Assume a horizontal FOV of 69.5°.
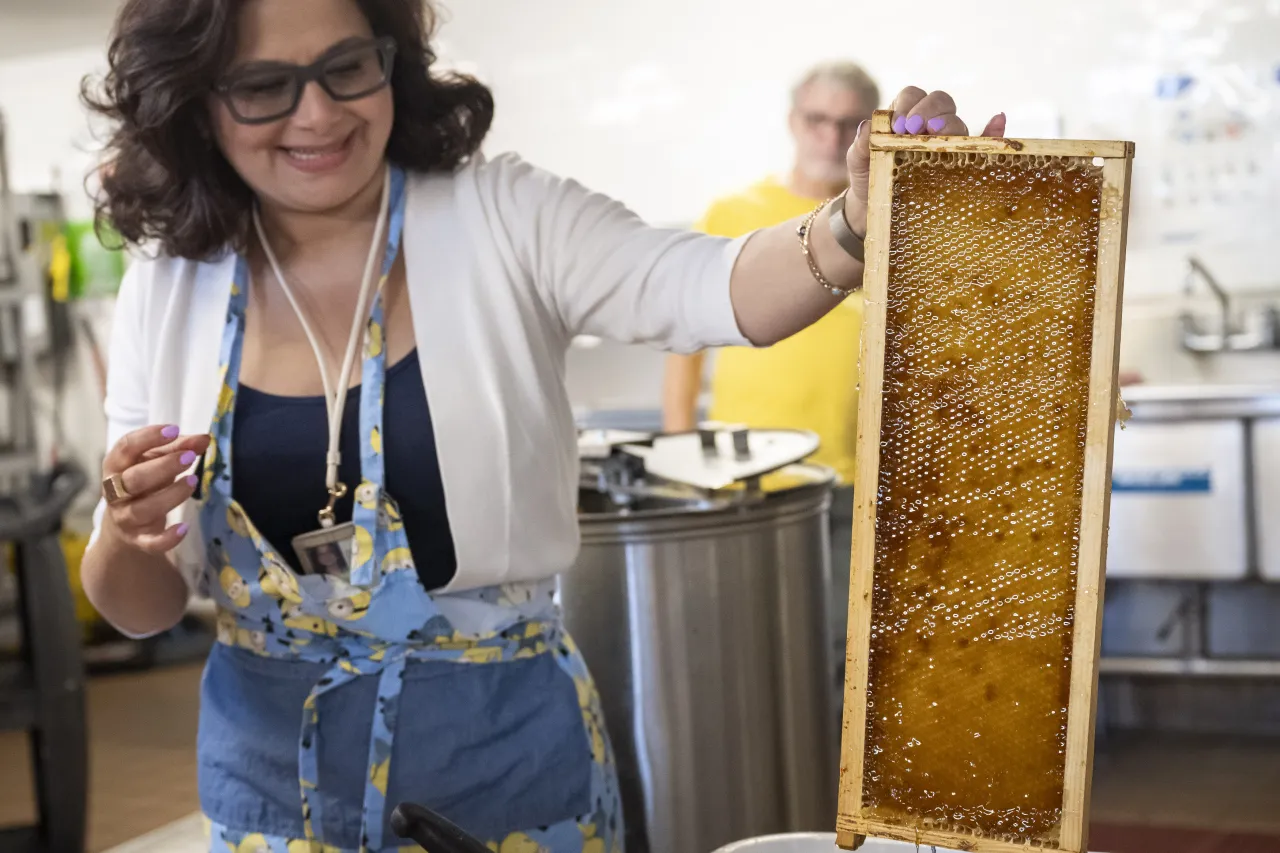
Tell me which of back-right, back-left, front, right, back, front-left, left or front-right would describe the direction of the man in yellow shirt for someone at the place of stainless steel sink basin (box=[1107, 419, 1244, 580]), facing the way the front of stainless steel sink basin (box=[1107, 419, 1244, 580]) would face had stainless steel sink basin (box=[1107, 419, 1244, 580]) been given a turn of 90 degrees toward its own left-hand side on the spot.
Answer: back-right

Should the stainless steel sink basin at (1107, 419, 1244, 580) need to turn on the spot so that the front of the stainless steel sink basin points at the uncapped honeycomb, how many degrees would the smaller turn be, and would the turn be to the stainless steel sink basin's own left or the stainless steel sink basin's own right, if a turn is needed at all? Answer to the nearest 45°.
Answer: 0° — it already faces it

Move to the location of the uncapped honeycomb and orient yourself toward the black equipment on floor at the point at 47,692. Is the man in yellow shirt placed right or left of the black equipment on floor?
right

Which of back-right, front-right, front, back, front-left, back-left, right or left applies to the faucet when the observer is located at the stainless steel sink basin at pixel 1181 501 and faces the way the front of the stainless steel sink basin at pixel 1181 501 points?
back

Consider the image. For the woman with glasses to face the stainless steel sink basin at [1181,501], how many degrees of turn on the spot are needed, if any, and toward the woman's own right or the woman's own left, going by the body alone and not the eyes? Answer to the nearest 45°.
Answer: approximately 135° to the woman's own left

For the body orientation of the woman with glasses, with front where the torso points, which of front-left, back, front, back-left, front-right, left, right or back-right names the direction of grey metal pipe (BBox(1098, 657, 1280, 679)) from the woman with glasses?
back-left

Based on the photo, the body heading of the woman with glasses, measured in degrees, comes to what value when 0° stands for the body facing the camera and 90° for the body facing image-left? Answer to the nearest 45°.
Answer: approximately 0°

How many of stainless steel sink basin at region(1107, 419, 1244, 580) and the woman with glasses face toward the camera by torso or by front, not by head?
2

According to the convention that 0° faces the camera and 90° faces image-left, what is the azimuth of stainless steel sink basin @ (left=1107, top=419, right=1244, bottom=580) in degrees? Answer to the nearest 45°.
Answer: approximately 0°

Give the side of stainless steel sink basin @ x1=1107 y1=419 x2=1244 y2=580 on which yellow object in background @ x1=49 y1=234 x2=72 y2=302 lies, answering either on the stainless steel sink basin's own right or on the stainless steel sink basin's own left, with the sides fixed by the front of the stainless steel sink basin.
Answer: on the stainless steel sink basin's own right
